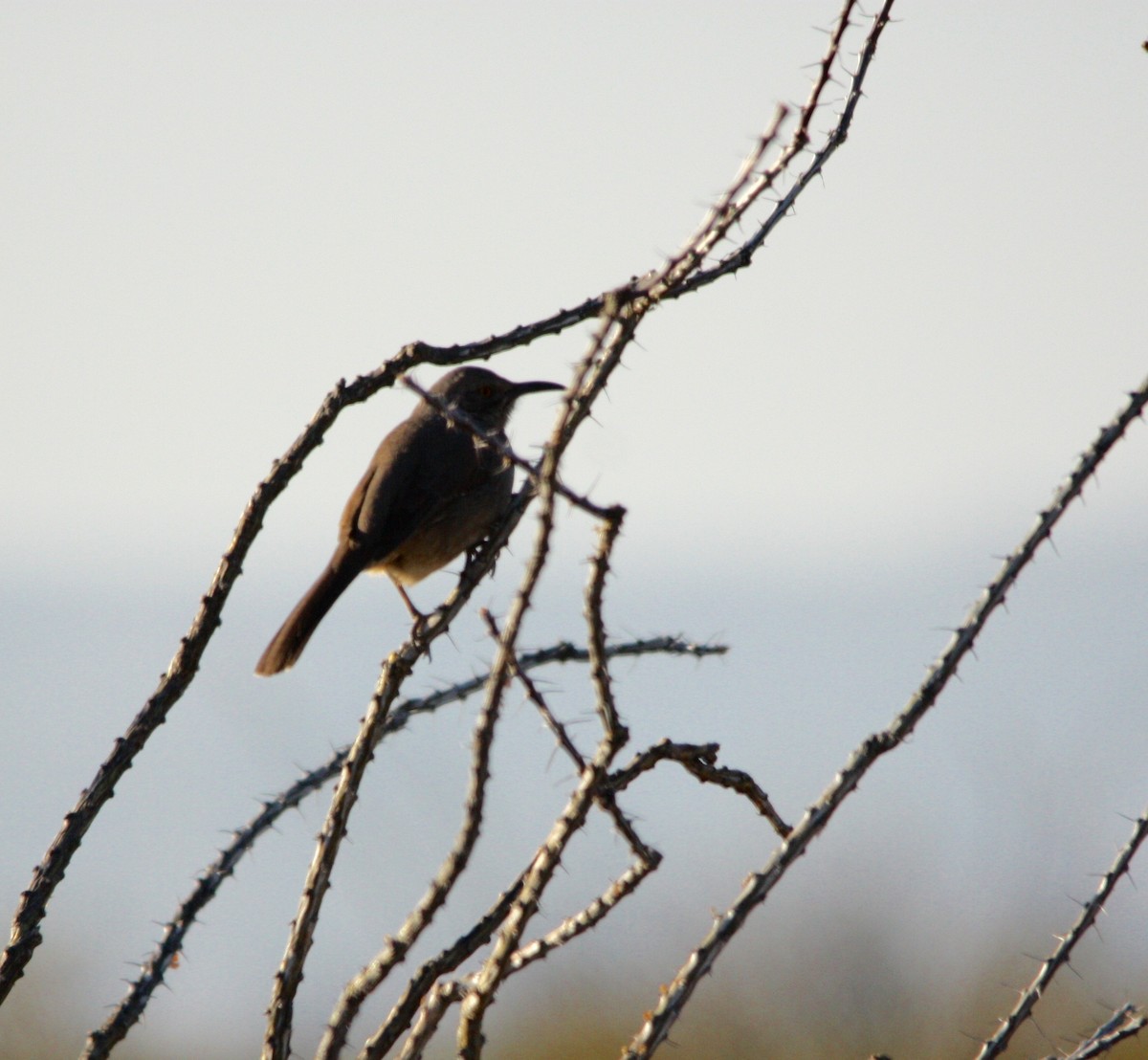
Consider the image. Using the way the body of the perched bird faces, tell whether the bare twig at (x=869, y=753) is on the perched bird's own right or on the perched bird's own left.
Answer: on the perched bird's own right

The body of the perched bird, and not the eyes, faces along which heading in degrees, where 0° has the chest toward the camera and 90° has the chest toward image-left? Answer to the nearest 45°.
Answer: approximately 270°
